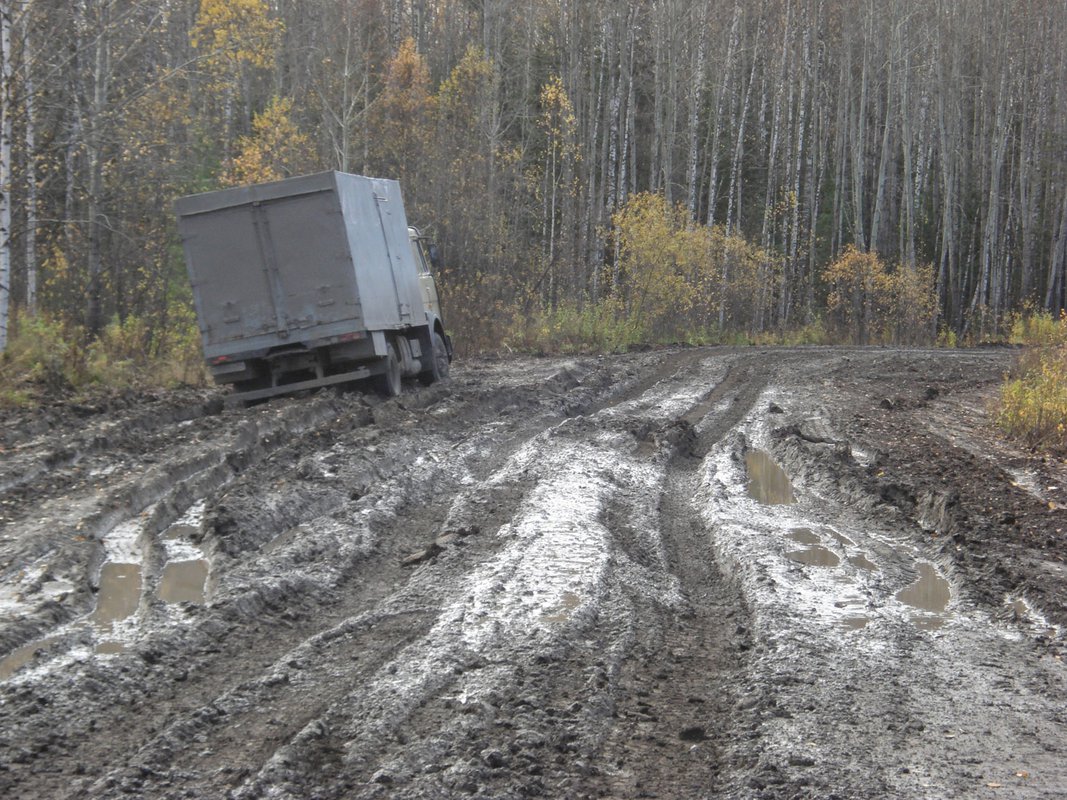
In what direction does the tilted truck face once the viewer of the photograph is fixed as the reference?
facing away from the viewer and to the right of the viewer

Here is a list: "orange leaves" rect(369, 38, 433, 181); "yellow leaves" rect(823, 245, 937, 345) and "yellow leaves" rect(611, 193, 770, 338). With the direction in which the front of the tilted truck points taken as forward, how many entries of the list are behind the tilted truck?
0

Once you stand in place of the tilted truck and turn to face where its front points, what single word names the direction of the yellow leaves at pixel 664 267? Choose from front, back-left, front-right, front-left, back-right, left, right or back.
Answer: front

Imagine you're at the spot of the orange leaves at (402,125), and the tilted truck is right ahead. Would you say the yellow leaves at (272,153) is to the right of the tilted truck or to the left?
right

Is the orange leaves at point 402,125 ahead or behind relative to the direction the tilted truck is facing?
ahead

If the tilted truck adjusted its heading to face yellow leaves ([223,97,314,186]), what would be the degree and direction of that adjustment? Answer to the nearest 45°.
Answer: approximately 45° to its left

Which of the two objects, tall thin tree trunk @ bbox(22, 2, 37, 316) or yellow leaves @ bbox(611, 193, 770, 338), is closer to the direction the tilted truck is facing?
the yellow leaves

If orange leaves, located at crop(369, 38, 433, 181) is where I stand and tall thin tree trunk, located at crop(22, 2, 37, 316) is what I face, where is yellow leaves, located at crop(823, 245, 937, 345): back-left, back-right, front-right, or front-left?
back-left

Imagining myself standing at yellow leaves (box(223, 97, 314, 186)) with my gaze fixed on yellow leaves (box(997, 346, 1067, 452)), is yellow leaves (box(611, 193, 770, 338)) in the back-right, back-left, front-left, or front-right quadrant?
front-left

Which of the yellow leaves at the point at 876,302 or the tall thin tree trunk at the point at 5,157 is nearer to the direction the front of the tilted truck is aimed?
the yellow leaves

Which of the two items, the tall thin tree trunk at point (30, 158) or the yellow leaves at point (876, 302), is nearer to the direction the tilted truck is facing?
the yellow leaves

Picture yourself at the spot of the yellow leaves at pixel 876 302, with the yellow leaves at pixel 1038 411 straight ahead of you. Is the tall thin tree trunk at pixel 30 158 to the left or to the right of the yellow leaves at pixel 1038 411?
right

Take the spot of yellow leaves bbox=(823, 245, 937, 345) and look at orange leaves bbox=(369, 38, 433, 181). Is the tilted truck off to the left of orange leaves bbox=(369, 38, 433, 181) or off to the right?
left

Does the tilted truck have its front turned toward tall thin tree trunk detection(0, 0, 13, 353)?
no

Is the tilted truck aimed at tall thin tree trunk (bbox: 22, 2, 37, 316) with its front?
no

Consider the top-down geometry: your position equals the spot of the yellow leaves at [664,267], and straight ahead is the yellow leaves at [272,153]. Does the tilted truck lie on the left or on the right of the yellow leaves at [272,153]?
left

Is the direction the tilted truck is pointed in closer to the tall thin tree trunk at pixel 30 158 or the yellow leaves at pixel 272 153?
the yellow leaves

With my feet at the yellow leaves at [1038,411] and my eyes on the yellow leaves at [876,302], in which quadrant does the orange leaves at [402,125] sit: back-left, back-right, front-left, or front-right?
front-left

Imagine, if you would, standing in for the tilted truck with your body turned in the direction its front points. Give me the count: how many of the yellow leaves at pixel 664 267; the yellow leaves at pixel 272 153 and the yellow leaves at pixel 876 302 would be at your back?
0
